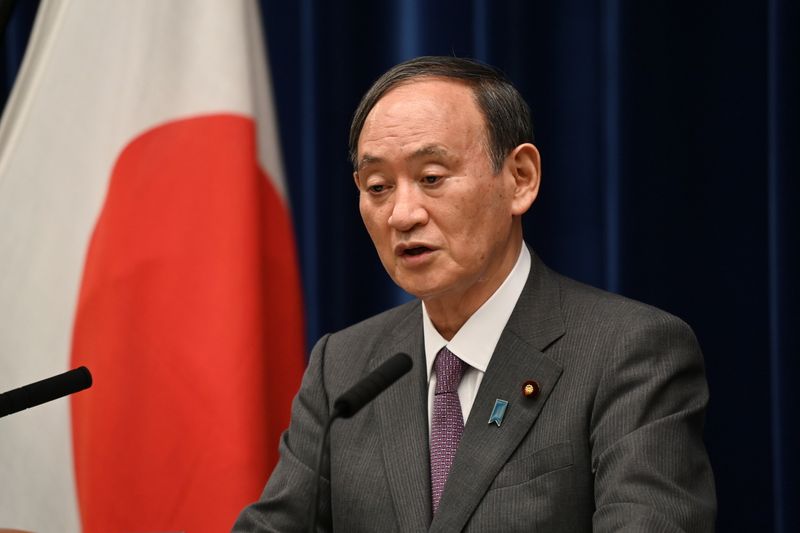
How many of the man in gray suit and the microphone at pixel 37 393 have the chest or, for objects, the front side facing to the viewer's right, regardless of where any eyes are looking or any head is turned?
1

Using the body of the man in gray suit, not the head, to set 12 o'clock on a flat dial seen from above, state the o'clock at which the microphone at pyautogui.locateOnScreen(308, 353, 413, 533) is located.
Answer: The microphone is roughly at 11 o'clock from the man in gray suit.

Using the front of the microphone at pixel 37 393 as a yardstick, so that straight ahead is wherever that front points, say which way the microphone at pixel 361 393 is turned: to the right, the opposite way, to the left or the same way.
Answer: the same way

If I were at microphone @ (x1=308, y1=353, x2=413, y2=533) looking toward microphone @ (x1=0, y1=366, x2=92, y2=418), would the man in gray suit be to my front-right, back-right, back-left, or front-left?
back-right

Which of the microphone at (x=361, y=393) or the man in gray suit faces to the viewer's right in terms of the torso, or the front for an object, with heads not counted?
the microphone

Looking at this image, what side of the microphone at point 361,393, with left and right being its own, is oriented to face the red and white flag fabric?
left

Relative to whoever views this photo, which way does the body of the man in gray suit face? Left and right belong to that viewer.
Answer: facing the viewer and to the left of the viewer

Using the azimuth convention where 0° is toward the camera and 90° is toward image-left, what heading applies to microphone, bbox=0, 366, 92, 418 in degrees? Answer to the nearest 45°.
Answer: approximately 270°

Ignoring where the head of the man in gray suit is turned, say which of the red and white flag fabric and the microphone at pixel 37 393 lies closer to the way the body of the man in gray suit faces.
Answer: the microphone

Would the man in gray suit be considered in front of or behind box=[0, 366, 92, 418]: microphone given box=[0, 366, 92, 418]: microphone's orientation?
in front

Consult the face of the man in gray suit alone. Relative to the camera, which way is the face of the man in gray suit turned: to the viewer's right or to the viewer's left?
to the viewer's left

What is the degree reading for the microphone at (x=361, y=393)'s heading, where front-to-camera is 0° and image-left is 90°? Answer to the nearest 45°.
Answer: approximately 270°

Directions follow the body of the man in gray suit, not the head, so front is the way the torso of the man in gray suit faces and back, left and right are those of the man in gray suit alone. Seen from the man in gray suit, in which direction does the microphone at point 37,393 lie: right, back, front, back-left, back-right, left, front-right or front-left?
front
